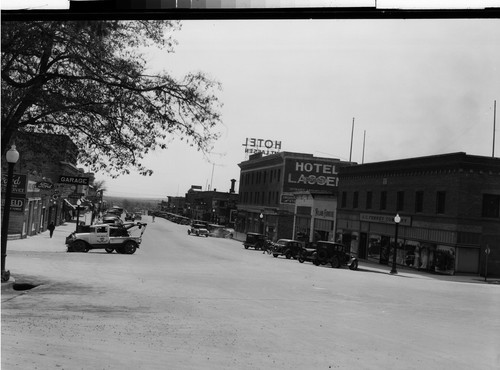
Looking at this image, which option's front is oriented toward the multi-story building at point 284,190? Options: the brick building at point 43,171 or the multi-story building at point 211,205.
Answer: the brick building

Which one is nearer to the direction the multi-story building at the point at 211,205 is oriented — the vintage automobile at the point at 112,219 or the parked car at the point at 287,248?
the vintage automobile

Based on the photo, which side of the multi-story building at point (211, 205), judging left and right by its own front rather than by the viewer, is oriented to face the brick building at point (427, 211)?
left

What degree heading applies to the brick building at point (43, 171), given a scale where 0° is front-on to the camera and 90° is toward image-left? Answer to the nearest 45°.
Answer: approximately 315°

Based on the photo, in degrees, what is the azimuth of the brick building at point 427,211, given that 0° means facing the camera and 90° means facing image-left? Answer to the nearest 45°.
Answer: approximately 45°

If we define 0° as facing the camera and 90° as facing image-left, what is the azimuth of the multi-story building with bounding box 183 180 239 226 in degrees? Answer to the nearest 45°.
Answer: approximately 45°

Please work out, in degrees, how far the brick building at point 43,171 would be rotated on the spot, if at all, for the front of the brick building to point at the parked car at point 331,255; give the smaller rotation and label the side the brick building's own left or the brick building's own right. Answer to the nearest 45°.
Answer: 0° — it already faces it
